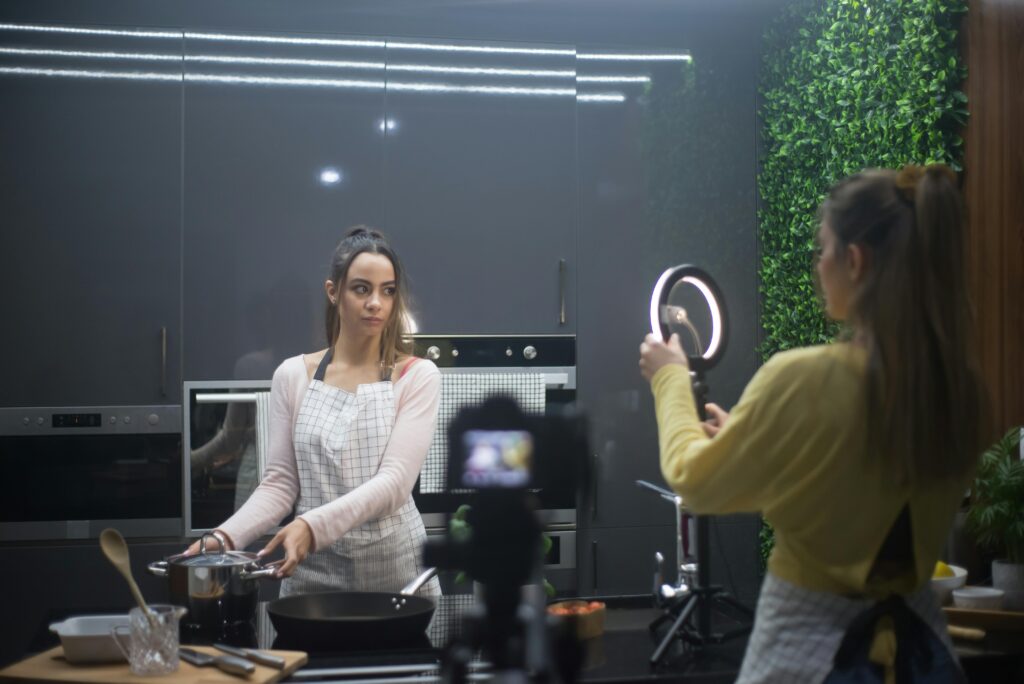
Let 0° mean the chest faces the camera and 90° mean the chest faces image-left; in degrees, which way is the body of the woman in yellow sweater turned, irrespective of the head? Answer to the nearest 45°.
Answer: approximately 135°

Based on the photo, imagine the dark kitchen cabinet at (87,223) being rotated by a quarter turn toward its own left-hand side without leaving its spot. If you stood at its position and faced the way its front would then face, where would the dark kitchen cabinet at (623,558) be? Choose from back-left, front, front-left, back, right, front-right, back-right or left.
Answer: front

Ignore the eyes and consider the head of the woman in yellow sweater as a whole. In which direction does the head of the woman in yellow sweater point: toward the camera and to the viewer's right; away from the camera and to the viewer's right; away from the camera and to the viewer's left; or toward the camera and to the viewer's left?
away from the camera and to the viewer's left

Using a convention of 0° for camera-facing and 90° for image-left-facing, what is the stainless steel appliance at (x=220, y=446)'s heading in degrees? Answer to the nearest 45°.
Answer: approximately 0°

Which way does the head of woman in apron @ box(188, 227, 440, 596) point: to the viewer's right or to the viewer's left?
to the viewer's right

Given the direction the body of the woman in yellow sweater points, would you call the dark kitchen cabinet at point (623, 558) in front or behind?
in front

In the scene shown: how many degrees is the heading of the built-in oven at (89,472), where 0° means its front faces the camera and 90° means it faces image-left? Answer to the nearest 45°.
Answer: approximately 0°

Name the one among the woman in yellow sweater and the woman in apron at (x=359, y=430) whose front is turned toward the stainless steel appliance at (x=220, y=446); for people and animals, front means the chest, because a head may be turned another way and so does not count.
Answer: the woman in yellow sweater

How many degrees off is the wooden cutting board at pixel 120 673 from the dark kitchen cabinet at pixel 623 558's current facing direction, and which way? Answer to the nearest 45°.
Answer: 0° — it already faces it

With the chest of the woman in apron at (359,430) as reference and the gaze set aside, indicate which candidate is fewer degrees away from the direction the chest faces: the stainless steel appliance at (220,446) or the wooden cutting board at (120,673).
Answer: the wooden cutting board

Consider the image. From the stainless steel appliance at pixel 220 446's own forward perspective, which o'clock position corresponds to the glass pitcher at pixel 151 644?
The glass pitcher is roughly at 12 o'clock from the stainless steel appliance.
